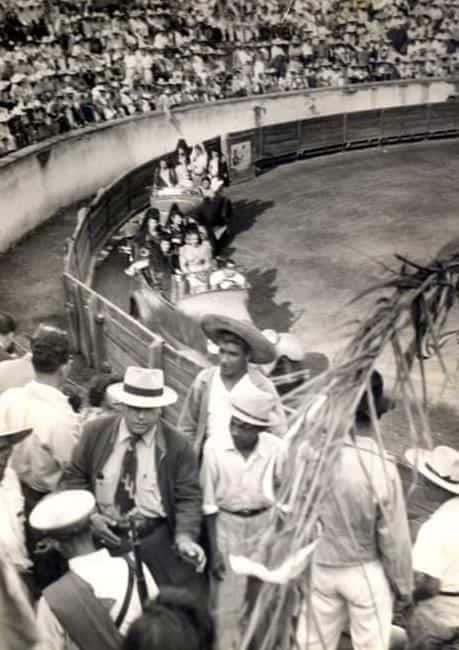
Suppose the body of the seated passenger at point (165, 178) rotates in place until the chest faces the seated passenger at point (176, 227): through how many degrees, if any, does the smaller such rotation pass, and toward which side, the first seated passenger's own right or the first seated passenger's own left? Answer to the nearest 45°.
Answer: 0° — they already face them

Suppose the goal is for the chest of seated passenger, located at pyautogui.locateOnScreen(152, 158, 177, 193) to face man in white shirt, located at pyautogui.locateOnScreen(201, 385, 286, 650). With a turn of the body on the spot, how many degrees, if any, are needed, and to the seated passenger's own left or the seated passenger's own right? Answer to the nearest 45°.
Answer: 0° — they already face them

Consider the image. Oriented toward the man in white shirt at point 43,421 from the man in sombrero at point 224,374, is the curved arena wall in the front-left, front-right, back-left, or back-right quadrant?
back-right

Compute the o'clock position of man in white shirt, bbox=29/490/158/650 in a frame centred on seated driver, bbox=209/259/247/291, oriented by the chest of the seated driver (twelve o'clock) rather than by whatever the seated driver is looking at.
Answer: The man in white shirt is roughly at 12 o'clock from the seated driver.

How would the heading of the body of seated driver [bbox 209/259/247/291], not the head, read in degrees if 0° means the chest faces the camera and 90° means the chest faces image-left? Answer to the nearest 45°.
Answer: approximately 0°

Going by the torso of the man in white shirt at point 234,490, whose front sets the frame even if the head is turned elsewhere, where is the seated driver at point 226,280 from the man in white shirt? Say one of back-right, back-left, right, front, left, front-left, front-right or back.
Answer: back

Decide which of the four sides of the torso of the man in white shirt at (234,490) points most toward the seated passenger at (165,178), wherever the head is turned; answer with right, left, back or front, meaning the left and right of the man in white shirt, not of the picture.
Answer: back

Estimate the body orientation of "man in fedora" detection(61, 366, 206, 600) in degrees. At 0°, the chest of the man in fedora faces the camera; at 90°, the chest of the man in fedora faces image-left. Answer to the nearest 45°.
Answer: approximately 0°

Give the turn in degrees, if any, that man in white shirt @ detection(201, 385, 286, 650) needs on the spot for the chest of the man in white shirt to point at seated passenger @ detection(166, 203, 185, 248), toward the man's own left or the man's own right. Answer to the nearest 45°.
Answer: approximately 180°
